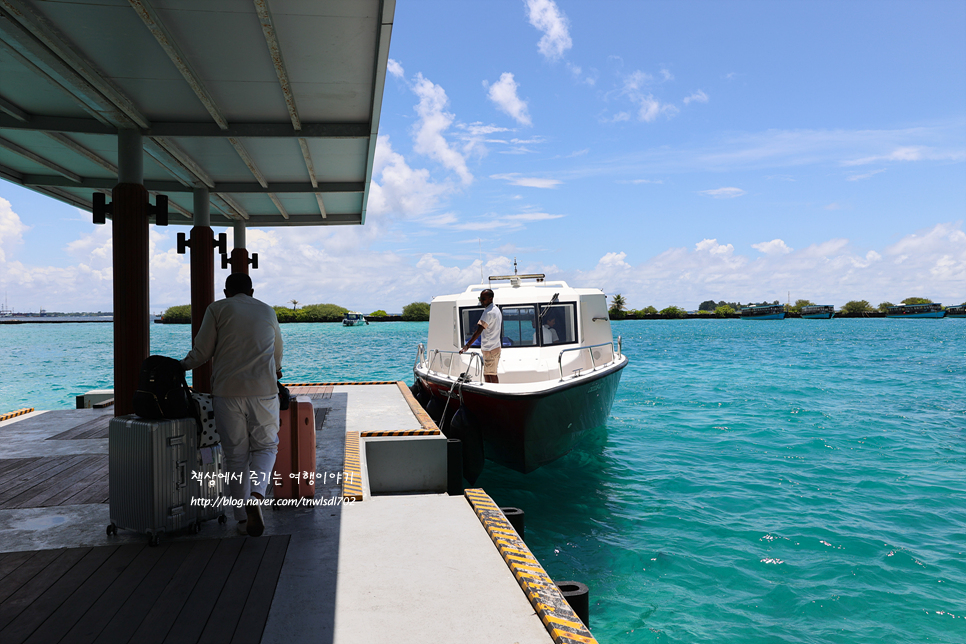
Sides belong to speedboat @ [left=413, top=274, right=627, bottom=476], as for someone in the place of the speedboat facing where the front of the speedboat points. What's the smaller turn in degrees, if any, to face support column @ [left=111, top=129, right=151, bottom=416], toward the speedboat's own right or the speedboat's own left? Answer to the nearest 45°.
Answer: approximately 45° to the speedboat's own right

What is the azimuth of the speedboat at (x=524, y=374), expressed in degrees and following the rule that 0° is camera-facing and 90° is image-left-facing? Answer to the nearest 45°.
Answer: approximately 0°

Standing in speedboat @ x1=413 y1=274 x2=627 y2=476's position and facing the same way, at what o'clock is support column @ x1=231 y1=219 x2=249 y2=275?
The support column is roughly at 4 o'clock from the speedboat.

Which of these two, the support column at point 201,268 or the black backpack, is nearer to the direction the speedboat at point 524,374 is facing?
the black backpack

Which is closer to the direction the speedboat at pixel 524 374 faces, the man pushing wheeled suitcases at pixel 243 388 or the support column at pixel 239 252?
the man pushing wheeled suitcases

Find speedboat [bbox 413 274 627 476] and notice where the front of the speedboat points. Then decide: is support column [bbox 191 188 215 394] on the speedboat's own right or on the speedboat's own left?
on the speedboat's own right

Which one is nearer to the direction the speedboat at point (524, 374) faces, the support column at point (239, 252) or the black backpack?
the black backpack

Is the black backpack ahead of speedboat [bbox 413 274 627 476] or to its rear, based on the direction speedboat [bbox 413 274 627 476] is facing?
ahead

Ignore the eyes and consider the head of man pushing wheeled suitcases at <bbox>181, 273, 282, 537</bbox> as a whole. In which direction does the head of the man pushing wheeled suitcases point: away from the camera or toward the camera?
away from the camera

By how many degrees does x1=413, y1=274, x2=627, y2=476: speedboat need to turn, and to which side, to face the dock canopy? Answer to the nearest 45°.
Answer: approximately 45° to its right
